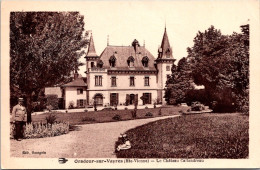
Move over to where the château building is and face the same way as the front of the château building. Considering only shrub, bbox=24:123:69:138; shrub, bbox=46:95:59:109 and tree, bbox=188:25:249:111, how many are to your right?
2

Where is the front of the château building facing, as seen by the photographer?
facing the viewer

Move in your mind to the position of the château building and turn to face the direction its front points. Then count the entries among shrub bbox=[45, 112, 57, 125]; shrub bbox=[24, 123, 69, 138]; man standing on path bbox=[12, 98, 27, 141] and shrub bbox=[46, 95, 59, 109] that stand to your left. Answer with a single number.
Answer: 0

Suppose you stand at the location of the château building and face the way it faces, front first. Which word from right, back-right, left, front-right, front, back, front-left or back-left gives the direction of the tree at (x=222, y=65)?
left

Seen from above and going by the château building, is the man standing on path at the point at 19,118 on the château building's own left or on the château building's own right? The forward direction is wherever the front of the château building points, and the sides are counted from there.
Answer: on the château building's own right
